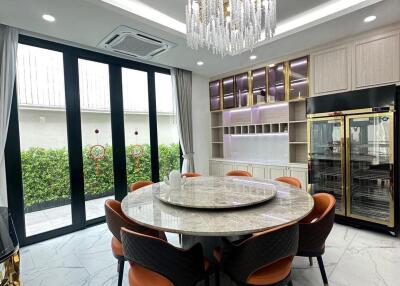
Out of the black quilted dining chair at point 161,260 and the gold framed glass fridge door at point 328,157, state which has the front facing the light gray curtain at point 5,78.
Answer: the gold framed glass fridge door

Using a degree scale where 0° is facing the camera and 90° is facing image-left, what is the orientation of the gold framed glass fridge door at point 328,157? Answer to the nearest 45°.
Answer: approximately 45°

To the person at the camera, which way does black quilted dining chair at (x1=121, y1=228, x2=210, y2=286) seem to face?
facing away from the viewer and to the right of the viewer

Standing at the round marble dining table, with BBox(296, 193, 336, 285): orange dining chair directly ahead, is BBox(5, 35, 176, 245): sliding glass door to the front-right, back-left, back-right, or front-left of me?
back-left

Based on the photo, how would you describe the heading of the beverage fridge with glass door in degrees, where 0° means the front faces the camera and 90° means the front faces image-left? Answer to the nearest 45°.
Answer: approximately 45°

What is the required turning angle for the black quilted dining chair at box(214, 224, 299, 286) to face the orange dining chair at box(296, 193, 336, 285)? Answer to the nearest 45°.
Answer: approximately 90° to its right

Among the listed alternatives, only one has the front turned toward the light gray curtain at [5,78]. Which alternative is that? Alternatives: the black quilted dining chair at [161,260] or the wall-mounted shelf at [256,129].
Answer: the wall-mounted shelf

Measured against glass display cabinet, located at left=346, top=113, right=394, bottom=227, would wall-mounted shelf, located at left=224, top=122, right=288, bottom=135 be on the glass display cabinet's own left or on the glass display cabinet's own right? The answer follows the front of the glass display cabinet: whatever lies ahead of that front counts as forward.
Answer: on the glass display cabinet's own right

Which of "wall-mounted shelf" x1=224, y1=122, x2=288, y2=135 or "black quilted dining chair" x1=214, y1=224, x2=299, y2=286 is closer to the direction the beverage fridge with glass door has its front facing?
the black quilted dining chair
